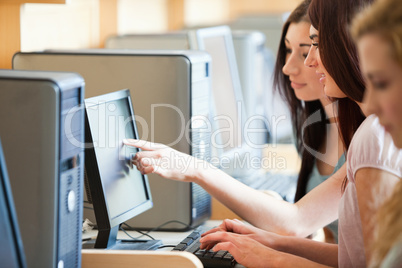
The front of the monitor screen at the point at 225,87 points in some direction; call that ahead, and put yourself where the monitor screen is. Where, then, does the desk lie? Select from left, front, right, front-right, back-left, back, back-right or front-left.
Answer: right

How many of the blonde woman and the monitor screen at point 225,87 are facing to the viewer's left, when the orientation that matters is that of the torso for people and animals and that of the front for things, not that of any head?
1

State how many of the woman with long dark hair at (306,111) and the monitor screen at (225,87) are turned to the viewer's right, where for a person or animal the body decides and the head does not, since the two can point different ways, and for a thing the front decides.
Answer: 1

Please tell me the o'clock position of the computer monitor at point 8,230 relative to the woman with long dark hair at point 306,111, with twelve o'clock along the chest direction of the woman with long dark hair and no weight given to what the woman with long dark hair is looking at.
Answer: The computer monitor is roughly at 11 o'clock from the woman with long dark hair.

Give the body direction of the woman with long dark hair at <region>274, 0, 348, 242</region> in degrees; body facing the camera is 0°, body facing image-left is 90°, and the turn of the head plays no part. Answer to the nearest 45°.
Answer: approximately 45°

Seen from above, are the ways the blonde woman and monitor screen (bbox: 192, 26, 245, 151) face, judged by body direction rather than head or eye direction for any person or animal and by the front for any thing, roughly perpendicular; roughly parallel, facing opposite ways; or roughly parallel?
roughly parallel, facing opposite ways

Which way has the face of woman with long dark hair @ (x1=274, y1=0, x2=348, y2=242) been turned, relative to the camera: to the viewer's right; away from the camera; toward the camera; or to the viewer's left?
to the viewer's left

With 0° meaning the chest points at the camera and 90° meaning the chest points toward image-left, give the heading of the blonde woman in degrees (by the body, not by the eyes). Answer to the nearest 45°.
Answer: approximately 90°

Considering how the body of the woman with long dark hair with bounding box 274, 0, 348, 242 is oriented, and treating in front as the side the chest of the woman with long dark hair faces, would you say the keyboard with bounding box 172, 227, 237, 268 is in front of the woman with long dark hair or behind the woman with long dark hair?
in front

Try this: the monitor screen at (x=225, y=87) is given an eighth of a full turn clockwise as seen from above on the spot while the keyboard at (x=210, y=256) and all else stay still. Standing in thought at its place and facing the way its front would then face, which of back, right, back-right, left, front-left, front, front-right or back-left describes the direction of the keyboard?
front-right

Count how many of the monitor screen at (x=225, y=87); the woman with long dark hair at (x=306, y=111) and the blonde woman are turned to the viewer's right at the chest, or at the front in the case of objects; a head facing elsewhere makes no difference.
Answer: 1

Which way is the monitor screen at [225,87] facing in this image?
to the viewer's right

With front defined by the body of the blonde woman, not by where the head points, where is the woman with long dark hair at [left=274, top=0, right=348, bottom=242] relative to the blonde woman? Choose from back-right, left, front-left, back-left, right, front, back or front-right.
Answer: right

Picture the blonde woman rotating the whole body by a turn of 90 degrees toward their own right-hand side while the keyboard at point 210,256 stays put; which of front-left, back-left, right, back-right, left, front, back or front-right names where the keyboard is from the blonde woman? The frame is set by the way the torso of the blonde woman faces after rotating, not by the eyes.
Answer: front-left
